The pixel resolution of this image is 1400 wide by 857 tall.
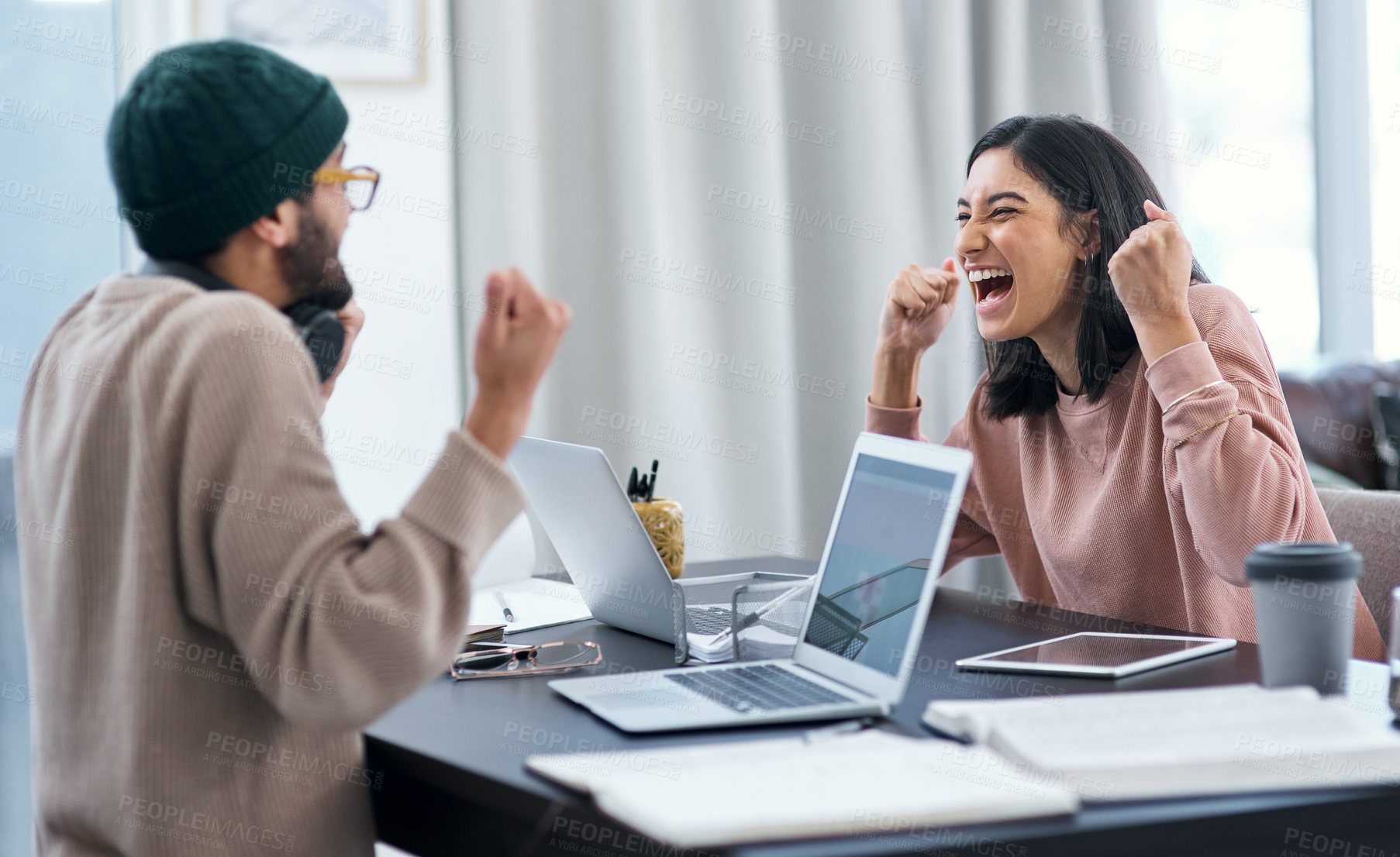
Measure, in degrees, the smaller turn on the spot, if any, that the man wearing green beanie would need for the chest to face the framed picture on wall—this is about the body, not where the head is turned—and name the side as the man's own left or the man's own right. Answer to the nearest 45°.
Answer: approximately 45° to the man's own left

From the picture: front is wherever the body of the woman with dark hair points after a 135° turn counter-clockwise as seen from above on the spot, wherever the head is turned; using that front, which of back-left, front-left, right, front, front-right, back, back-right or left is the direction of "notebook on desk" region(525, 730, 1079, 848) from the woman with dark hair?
right

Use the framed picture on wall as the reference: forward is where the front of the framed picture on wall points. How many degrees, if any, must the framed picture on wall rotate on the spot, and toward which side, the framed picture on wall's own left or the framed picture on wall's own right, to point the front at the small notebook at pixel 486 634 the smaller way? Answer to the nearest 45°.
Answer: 0° — it already faces it

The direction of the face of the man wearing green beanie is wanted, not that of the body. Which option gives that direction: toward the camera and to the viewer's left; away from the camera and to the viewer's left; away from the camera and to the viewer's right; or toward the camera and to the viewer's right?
away from the camera and to the viewer's right

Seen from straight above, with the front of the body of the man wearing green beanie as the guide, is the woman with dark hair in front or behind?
in front

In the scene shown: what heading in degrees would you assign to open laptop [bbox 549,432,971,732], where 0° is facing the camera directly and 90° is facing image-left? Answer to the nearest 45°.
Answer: approximately 90°

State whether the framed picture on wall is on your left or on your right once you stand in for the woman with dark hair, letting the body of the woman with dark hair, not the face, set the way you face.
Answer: on your right
